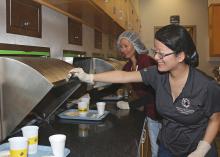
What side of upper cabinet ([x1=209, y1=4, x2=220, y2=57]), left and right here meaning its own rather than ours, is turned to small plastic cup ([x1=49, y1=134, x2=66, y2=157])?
front

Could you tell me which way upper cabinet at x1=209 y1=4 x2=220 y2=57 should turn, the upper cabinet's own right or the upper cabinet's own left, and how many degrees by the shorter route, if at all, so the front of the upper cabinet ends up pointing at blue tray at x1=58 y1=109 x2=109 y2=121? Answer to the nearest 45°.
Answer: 0° — it already faces it

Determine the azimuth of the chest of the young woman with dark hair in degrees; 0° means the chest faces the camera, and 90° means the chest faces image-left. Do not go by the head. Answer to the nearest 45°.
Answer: approximately 45°

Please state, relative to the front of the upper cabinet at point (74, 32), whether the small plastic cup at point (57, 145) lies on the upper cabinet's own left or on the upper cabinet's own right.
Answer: on the upper cabinet's own right

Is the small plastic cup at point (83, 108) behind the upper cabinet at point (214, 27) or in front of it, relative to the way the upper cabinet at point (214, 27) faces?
in front

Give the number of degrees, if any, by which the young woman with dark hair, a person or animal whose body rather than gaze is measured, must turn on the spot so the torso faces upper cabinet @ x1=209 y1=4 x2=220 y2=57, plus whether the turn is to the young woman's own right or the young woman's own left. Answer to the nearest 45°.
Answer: approximately 135° to the young woman's own right

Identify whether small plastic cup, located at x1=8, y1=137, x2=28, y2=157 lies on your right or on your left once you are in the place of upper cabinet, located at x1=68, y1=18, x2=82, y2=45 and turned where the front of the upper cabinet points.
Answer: on your right

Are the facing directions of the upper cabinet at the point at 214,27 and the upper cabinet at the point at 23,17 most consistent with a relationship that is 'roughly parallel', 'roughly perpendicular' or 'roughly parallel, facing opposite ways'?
roughly perpendicular

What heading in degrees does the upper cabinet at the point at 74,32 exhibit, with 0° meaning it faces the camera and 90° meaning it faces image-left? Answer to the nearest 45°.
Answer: approximately 315°

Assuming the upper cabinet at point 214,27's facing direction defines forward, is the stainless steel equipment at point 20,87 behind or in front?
in front

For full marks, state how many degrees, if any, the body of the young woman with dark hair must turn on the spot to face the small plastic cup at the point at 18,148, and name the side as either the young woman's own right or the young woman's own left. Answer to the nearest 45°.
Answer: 0° — they already face it
